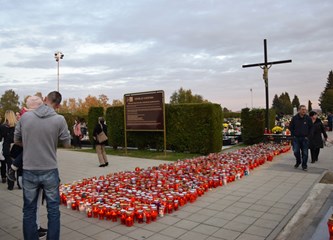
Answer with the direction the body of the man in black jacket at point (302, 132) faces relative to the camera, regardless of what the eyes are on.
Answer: toward the camera

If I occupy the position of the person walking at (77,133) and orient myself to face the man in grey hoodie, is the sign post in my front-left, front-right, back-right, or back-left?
front-left

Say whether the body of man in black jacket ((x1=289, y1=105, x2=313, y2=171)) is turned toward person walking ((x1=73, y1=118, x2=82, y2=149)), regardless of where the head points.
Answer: no

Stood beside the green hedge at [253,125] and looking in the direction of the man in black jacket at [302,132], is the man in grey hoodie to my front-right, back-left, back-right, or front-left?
front-right

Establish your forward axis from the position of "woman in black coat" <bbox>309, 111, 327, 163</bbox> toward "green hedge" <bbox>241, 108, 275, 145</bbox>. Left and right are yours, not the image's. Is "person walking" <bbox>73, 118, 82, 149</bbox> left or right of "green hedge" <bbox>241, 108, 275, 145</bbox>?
left

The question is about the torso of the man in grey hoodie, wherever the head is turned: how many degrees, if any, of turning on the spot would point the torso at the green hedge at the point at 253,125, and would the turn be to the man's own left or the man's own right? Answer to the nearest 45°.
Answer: approximately 45° to the man's own right

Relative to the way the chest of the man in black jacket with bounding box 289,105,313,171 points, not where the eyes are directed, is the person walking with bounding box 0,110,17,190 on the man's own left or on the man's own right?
on the man's own right

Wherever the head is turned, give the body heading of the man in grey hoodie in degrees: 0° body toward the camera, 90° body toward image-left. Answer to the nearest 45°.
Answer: approximately 180°

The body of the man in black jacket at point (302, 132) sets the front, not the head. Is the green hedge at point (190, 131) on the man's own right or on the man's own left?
on the man's own right

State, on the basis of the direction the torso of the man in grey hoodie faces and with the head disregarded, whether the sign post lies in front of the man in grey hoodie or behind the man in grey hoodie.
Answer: in front

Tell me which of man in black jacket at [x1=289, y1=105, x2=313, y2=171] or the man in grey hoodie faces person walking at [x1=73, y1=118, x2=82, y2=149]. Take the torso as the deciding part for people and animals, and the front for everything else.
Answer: the man in grey hoodie

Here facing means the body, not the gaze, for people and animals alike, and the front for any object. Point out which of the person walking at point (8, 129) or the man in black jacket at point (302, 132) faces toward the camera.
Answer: the man in black jacket

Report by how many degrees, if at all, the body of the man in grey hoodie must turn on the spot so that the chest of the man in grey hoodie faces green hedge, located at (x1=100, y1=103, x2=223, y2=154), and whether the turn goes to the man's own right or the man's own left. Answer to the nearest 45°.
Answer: approximately 45° to the man's own right
